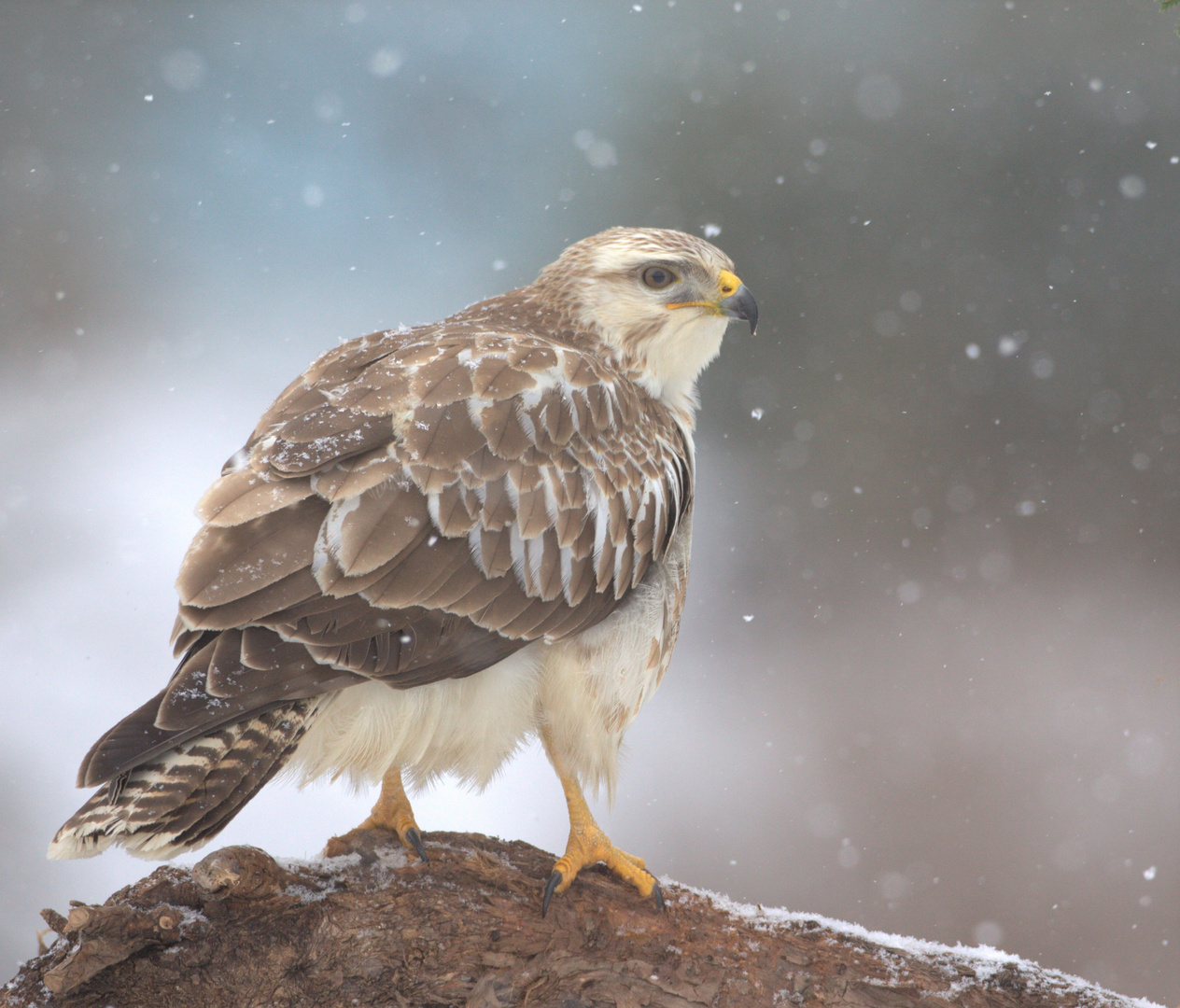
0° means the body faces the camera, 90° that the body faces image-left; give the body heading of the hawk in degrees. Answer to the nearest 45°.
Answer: approximately 270°
